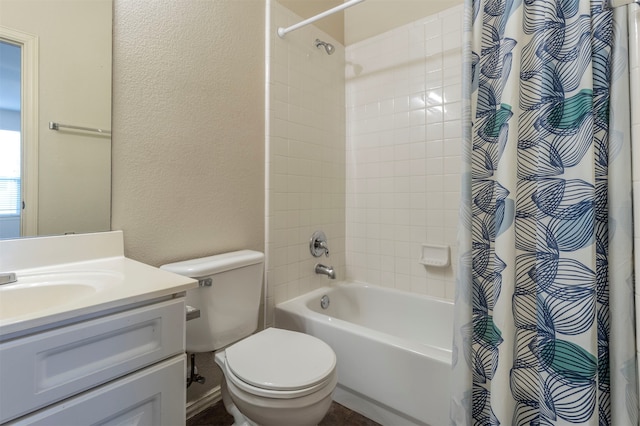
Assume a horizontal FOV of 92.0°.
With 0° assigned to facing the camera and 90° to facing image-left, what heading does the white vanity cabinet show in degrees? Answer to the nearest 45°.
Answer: approximately 315°

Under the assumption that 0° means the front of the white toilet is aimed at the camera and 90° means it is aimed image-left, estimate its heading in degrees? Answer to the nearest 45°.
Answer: approximately 315°

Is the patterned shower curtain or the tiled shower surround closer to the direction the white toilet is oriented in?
the patterned shower curtain

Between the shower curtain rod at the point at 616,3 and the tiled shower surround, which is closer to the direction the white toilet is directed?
the shower curtain rod

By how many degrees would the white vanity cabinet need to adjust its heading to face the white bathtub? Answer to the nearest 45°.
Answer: approximately 45° to its left

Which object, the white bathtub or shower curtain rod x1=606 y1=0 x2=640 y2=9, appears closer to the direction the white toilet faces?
the shower curtain rod

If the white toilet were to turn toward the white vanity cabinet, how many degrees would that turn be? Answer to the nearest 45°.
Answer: approximately 90° to its right
